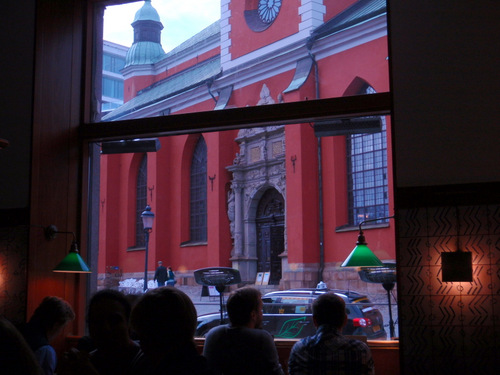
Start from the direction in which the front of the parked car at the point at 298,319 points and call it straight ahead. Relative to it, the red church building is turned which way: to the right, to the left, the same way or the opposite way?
to the left

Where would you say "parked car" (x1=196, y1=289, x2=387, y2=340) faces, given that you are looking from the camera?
facing away from the viewer and to the left of the viewer

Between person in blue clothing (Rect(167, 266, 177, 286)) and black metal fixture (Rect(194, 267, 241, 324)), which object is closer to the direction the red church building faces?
the black metal fixture

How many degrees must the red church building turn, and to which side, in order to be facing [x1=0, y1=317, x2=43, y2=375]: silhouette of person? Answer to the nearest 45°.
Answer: approximately 45° to its left

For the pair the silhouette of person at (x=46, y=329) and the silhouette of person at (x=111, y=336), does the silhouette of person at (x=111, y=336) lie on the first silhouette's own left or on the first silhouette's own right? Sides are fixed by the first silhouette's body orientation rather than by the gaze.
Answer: on the first silhouette's own right

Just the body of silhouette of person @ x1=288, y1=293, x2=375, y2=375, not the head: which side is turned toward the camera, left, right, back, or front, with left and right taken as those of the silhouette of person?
back

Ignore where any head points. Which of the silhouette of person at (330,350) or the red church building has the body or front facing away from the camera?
the silhouette of person

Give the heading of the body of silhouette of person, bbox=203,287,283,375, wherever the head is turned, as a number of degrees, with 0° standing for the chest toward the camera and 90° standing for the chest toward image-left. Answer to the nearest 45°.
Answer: approximately 225°

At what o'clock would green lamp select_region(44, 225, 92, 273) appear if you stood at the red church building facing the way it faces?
The green lamp is roughly at 11 o'clock from the red church building.
